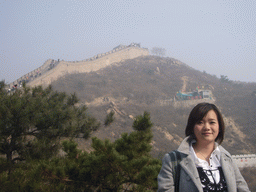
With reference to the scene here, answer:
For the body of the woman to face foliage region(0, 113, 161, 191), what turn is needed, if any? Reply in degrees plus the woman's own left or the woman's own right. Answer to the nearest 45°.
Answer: approximately 135° to the woman's own right

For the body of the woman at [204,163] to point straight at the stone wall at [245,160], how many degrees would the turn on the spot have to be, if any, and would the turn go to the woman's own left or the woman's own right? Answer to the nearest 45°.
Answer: approximately 180°

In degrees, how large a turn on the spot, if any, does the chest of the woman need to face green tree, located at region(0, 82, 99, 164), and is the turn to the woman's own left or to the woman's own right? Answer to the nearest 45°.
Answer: approximately 135° to the woman's own right

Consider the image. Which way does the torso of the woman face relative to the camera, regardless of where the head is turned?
toward the camera
